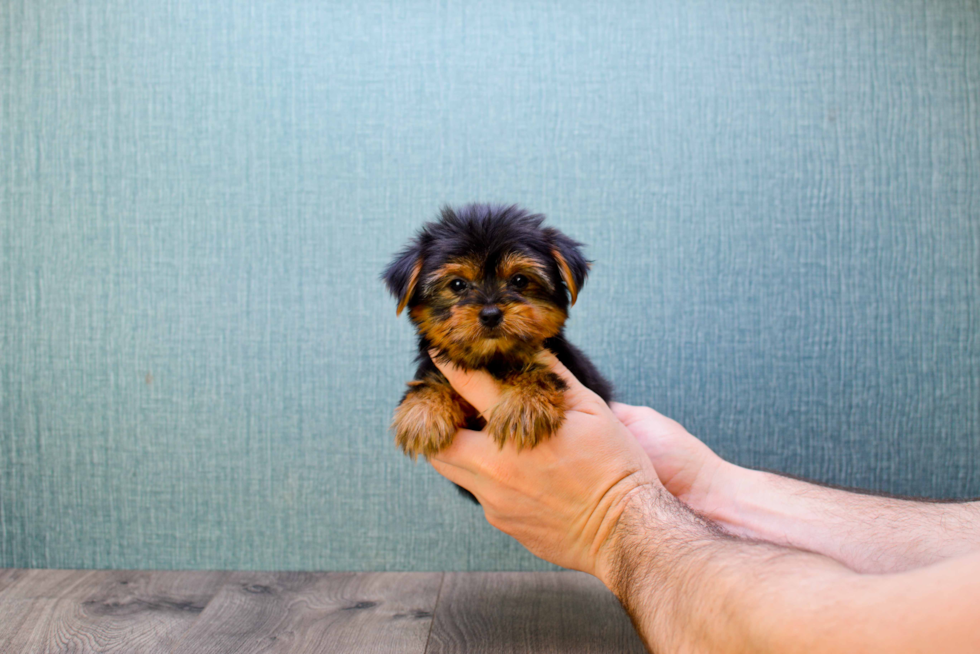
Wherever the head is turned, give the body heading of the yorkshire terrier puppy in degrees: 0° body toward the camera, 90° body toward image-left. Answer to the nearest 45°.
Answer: approximately 0°
